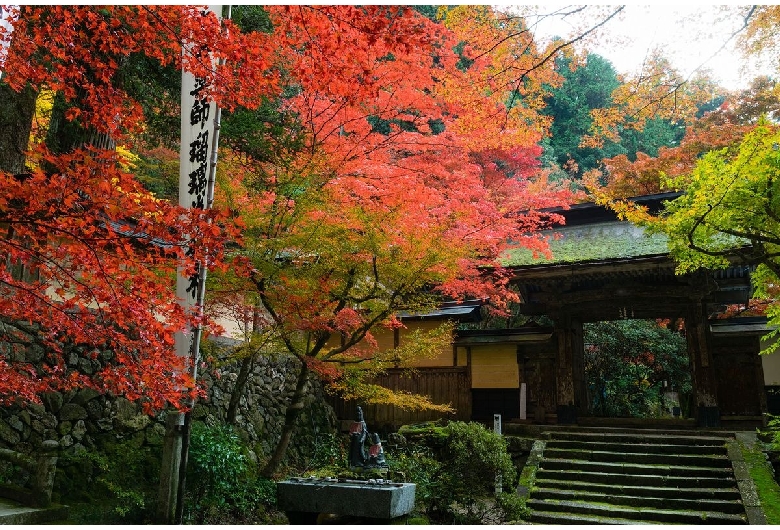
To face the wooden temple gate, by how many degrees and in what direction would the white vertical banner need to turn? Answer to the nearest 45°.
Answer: approximately 135° to its left

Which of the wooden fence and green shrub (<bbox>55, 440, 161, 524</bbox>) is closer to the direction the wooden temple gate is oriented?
the green shrub

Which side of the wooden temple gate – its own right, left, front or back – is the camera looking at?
front

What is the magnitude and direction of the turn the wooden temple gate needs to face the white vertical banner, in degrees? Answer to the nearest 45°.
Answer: approximately 45° to its right

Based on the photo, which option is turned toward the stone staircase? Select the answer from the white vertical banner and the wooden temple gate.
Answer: the wooden temple gate

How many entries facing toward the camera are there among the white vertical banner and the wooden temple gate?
2

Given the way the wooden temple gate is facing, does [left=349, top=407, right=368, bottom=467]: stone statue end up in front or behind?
in front

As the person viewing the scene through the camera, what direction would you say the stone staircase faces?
facing the viewer

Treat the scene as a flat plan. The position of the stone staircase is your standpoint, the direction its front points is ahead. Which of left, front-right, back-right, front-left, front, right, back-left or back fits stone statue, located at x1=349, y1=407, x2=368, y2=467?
front-right

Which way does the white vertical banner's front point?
toward the camera
